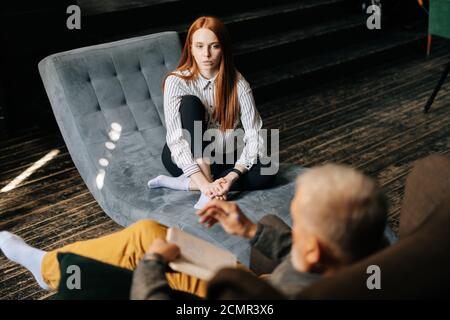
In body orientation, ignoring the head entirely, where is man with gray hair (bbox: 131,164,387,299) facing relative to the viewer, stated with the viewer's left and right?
facing away from the viewer and to the left of the viewer

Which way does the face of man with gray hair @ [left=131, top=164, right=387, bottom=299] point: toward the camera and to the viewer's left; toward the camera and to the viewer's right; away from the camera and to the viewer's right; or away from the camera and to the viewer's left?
away from the camera and to the viewer's left

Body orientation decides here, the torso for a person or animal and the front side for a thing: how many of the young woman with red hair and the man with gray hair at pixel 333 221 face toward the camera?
1

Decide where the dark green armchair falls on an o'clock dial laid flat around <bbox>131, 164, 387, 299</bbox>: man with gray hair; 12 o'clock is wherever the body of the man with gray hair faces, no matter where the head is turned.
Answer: The dark green armchair is roughly at 2 o'clock from the man with gray hair.

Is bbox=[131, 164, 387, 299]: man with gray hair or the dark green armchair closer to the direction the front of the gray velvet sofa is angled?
the man with gray hair

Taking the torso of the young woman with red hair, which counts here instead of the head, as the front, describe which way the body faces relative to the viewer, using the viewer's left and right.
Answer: facing the viewer

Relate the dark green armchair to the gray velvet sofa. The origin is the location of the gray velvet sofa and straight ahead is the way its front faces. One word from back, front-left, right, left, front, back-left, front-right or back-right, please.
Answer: left

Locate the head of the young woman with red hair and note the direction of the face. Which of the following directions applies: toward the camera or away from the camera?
toward the camera

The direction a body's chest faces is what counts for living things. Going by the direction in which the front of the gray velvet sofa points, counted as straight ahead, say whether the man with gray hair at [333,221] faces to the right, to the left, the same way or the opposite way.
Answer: the opposite way

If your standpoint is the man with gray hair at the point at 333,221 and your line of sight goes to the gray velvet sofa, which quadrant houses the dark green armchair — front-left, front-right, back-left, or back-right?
front-right

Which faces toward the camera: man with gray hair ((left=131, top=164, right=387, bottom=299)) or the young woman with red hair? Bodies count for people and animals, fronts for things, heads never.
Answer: the young woman with red hair

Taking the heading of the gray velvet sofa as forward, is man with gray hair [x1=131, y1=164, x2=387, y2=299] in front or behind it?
in front

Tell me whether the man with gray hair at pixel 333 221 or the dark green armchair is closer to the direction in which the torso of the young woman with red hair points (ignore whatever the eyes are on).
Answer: the man with gray hair

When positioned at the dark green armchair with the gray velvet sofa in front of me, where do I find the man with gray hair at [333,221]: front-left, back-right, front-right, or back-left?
front-left

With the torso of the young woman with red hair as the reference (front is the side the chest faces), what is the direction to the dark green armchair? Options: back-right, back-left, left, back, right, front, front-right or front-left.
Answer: back-left

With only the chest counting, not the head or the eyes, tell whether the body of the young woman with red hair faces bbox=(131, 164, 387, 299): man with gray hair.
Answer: yes

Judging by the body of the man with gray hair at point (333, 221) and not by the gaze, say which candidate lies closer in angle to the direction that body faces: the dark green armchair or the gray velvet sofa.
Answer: the gray velvet sofa
